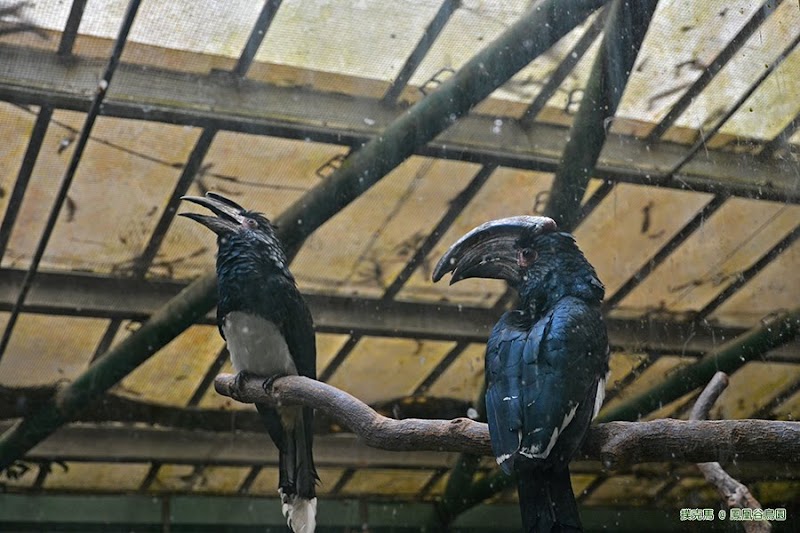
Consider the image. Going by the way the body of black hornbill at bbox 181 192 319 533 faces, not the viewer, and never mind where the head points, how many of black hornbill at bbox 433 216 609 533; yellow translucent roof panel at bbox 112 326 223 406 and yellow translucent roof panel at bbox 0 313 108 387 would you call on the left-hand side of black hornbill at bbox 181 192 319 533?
1

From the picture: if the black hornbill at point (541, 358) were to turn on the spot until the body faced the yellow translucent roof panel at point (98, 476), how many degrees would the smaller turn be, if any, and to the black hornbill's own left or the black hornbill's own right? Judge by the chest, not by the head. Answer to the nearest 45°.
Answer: approximately 45° to the black hornbill's own left

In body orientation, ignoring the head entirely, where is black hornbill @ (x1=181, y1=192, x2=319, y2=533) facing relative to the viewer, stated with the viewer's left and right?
facing the viewer and to the left of the viewer

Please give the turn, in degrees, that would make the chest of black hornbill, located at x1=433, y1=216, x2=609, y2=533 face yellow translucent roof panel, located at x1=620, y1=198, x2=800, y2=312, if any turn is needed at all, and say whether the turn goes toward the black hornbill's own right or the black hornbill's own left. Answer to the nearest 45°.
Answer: approximately 45° to the black hornbill's own right

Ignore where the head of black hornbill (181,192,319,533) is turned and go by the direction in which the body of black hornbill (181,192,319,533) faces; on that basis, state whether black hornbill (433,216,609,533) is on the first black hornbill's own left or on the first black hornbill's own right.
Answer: on the first black hornbill's own left

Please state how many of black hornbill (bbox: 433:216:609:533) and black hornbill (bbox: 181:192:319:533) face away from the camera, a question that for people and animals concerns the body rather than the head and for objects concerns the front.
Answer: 1

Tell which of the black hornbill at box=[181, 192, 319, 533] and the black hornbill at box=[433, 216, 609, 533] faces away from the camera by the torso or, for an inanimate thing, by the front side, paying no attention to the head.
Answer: the black hornbill at box=[433, 216, 609, 533]

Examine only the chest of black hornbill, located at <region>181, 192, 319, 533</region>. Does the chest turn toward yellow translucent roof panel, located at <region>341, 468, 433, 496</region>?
no

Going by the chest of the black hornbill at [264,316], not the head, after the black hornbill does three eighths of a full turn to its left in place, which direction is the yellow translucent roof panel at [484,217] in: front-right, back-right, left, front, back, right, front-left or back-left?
front-left

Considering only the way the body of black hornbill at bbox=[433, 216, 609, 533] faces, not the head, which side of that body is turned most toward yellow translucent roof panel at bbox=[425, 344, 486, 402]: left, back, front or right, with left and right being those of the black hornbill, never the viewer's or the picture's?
front

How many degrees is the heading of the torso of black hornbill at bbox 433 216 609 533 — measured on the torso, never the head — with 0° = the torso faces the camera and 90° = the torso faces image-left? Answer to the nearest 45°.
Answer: approximately 180°

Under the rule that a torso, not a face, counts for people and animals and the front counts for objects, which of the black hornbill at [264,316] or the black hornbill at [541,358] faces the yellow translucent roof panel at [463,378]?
the black hornbill at [541,358]
